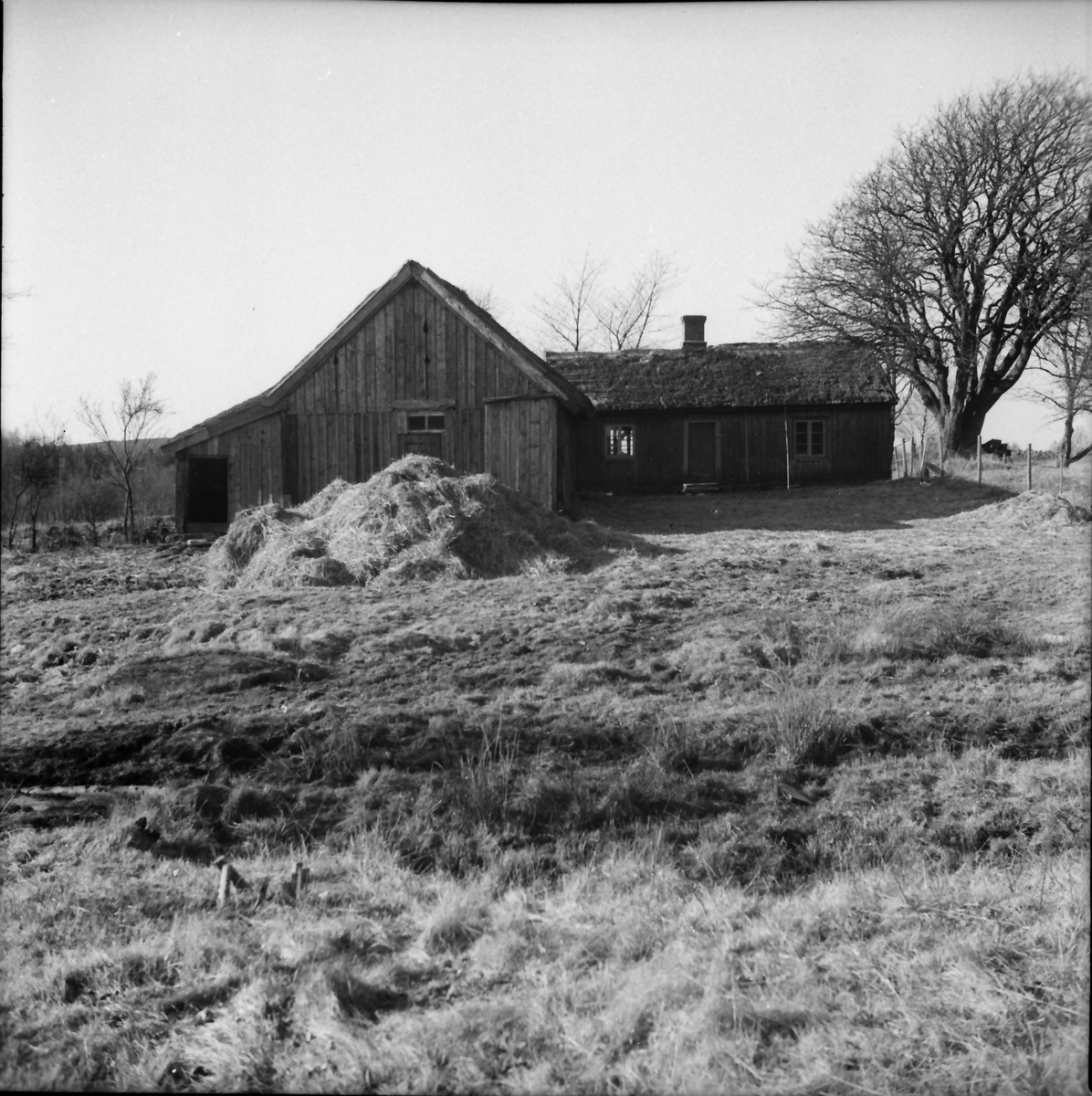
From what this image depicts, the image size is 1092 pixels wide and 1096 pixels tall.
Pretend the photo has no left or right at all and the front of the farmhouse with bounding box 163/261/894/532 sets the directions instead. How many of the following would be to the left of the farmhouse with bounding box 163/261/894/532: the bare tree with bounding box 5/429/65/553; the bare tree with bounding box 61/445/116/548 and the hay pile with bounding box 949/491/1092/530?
1

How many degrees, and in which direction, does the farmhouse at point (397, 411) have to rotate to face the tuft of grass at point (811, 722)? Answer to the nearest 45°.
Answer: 0° — it already faces it

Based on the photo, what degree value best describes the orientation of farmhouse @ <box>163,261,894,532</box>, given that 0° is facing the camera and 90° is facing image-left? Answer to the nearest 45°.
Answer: approximately 0°

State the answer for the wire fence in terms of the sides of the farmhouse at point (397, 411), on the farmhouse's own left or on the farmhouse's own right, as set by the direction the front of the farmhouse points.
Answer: on the farmhouse's own left

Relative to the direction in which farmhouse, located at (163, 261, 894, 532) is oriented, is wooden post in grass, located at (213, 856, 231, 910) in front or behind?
in front

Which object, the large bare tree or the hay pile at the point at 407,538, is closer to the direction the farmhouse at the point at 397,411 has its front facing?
the hay pile

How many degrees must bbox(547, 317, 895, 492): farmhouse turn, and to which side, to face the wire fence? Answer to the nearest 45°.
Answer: approximately 90° to its left
